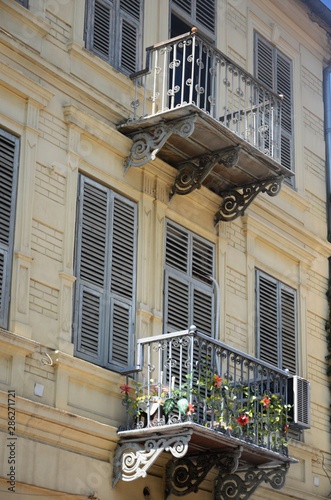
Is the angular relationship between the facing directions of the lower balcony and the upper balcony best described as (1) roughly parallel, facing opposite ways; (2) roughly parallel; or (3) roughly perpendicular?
roughly parallel

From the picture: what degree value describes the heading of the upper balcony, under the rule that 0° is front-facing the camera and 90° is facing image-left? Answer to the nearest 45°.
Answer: approximately 315°

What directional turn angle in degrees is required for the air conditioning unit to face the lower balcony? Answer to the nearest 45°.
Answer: approximately 90° to its right

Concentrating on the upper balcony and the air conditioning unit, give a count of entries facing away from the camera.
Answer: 0

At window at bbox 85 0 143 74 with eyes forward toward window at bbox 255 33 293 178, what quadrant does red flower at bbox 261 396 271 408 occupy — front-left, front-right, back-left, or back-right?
front-right

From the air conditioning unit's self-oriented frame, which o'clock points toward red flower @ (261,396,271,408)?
The red flower is roughly at 2 o'clock from the air conditioning unit.

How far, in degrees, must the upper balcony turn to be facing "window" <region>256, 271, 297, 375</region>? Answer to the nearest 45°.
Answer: approximately 90° to its left

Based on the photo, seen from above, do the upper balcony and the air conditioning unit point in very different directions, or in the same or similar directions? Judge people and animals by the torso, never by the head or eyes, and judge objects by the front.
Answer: same or similar directions

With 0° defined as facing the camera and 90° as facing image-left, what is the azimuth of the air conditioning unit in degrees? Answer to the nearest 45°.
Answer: approximately 315°

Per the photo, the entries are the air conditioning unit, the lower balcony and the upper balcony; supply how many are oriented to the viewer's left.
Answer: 0
